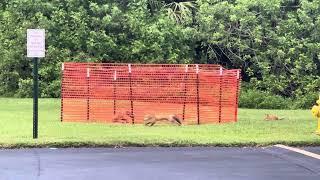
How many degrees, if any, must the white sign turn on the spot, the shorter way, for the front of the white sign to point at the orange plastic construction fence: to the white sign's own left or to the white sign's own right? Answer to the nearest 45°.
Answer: approximately 135° to the white sign's own left

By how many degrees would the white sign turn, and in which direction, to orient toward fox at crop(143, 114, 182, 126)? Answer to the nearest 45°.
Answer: approximately 135° to its left

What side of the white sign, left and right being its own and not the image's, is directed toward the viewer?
front
